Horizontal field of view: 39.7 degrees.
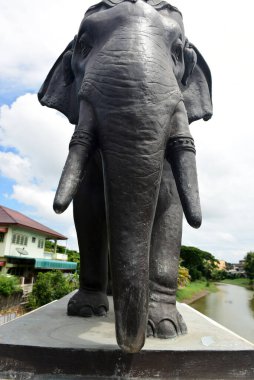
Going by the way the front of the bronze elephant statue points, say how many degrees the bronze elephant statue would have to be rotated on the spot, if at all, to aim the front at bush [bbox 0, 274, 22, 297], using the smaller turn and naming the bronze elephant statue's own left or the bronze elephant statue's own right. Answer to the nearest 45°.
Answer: approximately 180°

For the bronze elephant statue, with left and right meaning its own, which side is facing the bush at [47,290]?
back

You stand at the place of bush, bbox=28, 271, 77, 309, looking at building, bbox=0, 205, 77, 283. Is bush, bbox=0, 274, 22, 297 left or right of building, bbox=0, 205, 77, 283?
left

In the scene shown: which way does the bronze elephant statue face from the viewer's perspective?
toward the camera

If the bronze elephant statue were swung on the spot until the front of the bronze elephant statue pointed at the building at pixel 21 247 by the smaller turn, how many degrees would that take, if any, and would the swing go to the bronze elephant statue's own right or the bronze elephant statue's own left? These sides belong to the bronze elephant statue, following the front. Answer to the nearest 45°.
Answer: approximately 180°
